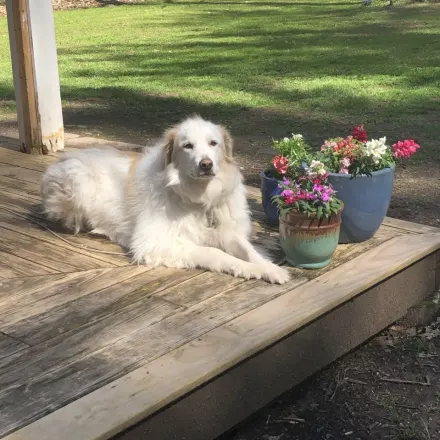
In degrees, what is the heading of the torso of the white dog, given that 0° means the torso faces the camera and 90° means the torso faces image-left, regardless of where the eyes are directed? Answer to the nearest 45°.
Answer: approximately 315°

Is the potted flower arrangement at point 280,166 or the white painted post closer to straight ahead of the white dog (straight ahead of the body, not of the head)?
the potted flower arrangement

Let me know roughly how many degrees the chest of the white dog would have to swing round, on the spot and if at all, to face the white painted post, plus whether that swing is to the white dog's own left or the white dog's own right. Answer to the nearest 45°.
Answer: approximately 180°

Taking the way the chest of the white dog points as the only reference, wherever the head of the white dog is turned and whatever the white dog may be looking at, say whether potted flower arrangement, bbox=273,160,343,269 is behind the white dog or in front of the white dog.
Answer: in front

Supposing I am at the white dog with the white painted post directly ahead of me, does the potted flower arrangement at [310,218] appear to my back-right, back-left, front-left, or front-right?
back-right
